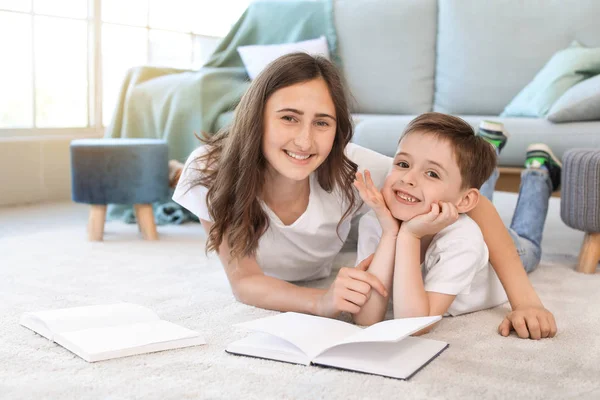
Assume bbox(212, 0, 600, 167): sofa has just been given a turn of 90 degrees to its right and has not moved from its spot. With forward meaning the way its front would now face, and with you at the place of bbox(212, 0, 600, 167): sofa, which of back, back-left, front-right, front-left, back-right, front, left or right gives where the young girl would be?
left

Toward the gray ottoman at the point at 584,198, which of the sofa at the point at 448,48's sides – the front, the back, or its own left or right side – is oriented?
front

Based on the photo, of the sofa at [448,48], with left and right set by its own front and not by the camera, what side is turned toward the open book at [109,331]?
front

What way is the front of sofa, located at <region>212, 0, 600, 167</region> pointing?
toward the camera

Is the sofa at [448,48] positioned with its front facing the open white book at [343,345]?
yes
